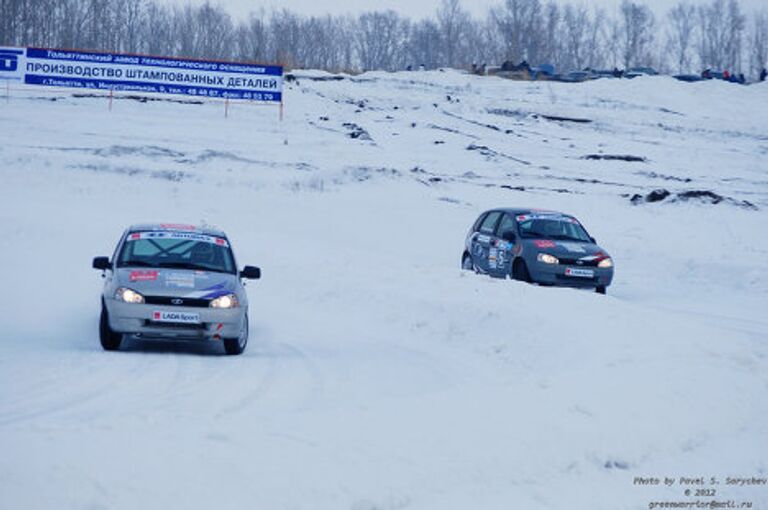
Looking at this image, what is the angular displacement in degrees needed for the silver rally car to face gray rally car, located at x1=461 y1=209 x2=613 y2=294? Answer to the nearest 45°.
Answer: approximately 135° to its left

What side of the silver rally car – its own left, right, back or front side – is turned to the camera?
front

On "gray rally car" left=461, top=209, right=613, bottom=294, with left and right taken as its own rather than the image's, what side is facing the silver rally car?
right

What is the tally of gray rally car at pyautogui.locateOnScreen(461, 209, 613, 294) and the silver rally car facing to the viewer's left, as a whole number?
0

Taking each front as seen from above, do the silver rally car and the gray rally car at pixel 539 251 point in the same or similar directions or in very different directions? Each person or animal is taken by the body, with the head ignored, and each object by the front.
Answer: same or similar directions

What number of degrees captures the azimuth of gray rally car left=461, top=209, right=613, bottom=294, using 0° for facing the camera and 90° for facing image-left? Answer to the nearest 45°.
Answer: approximately 315°
